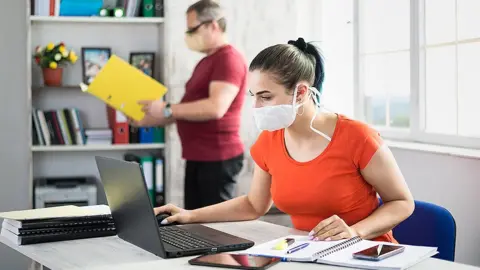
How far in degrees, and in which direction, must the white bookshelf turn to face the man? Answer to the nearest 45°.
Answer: approximately 45° to its left

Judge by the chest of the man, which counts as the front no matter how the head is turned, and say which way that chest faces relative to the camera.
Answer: to the viewer's left

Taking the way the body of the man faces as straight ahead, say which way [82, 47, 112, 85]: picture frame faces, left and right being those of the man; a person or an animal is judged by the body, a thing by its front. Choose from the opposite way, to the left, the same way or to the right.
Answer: to the left

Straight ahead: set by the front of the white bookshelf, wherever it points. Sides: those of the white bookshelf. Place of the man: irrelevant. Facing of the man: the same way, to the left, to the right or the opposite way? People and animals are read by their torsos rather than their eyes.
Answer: to the right

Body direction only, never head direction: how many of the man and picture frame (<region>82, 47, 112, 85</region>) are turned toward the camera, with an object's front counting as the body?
1

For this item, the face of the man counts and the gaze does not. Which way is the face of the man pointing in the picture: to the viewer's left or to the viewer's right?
to the viewer's left

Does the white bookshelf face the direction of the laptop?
yes

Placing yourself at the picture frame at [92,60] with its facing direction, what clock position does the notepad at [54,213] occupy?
The notepad is roughly at 12 o'clock from the picture frame.

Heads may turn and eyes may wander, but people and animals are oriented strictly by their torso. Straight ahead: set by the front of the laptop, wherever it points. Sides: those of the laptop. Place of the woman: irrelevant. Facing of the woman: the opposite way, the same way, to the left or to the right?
the opposite way

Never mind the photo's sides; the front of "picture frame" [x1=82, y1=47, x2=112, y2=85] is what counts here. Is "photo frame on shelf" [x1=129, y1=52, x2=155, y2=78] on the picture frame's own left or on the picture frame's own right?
on the picture frame's own left

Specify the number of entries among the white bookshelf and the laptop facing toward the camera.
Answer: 1

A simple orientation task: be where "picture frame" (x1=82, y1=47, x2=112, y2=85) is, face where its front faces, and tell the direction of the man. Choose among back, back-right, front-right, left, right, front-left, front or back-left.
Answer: front-left

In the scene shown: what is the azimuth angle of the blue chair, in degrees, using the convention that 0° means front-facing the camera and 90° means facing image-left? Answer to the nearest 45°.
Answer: approximately 45°

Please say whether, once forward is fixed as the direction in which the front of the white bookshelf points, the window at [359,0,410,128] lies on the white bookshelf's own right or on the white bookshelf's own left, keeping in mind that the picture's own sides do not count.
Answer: on the white bookshelf's own left

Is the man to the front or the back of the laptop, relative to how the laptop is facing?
to the front

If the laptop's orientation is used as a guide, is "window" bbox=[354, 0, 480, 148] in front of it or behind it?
in front
